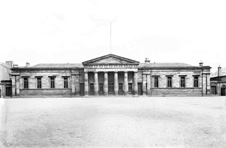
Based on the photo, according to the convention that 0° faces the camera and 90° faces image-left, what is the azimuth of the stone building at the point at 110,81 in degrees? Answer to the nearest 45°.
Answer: approximately 0°
